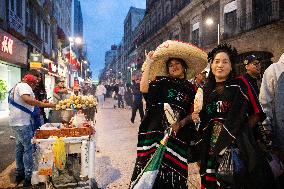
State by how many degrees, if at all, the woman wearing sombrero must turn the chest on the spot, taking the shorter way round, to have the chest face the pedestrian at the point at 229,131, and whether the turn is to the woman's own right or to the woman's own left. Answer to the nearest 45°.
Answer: approximately 45° to the woman's own left

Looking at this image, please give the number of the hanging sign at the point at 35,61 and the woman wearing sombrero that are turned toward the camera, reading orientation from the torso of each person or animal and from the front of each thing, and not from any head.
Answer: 2

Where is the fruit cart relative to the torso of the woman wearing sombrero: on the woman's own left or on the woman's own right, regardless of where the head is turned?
on the woman's own right

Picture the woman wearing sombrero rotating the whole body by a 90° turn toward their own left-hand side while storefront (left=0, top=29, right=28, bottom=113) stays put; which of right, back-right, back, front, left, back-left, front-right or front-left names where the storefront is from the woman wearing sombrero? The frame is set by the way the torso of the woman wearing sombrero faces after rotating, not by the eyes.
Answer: back-left

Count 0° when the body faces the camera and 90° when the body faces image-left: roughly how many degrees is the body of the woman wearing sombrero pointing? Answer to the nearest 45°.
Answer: approximately 0°

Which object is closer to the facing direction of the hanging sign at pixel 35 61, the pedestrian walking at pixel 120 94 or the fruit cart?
the fruit cart

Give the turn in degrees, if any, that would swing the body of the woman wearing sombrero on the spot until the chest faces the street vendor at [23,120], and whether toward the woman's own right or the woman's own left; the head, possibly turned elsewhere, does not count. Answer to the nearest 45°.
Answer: approximately 135° to the woman's own right

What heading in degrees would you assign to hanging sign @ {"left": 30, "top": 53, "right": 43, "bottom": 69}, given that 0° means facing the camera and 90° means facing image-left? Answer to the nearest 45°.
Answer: approximately 0°

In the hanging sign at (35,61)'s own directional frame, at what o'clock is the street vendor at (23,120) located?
The street vendor is roughly at 12 o'clock from the hanging sign.

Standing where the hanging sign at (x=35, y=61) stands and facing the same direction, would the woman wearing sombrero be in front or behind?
in front
